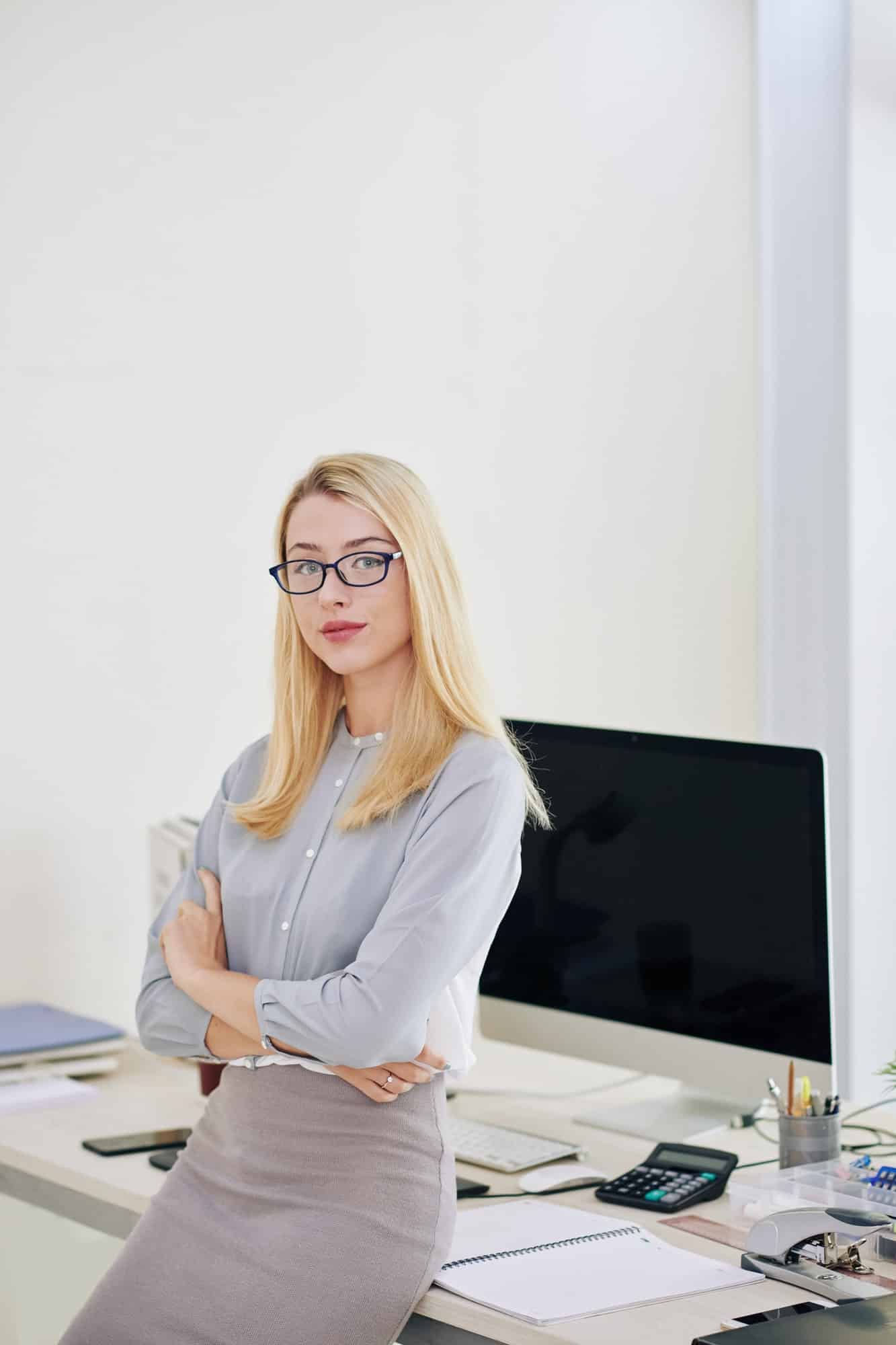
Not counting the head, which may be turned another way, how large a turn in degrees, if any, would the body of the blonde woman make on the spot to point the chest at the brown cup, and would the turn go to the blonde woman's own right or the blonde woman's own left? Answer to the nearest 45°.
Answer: approximately 135° to the blonde woman's own right

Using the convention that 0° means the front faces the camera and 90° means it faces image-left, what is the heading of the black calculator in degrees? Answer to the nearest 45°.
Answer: approximately 45°

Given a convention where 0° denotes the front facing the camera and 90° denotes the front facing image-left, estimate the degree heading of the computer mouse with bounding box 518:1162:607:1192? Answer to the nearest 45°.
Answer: approximately 225°

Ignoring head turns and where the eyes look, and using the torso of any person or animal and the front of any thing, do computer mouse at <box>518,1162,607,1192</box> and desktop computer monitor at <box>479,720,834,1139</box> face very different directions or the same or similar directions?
very different directions

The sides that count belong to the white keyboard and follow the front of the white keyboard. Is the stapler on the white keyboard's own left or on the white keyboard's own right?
on the white keyboard's own left
